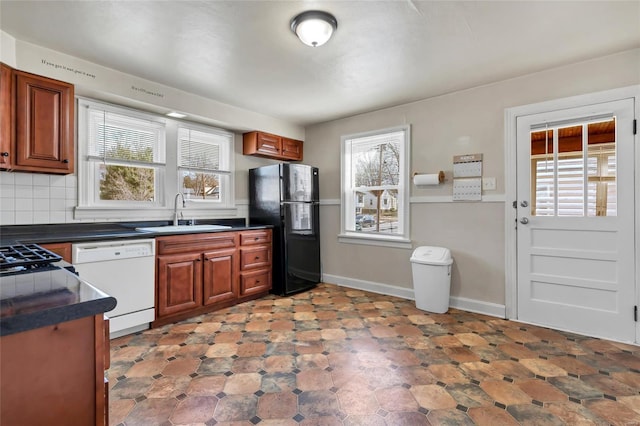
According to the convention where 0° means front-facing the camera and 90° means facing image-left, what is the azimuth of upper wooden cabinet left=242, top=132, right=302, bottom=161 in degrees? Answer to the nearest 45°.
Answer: approximately 315°

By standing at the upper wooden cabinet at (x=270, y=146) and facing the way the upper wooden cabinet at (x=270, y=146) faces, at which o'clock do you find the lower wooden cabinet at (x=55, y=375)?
The lower wooden cabinet is roughly at 2 o'clock from the upper wooden cabinet.

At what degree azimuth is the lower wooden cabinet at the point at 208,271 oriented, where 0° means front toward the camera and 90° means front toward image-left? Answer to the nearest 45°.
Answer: approximately 315°

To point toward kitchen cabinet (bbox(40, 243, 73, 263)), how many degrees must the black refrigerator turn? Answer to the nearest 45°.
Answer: approximately 90° to its right

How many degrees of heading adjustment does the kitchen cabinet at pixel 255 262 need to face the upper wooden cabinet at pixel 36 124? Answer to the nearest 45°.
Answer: approximately 90° to its right

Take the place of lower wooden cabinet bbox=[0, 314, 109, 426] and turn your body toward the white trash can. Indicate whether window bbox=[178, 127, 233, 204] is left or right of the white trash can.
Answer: left

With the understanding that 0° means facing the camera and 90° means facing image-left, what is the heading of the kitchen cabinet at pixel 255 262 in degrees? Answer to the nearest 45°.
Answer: approximately 315°

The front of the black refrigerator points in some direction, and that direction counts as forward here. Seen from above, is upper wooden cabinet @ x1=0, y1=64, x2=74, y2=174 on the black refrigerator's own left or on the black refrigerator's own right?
on the black refrigerator's own right

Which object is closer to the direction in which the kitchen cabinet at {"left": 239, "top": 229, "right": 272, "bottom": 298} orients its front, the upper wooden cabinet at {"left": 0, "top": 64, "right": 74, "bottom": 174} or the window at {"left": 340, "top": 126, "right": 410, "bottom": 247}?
the window

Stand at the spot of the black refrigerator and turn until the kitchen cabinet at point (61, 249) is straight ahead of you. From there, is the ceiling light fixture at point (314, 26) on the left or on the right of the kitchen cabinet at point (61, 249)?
left
